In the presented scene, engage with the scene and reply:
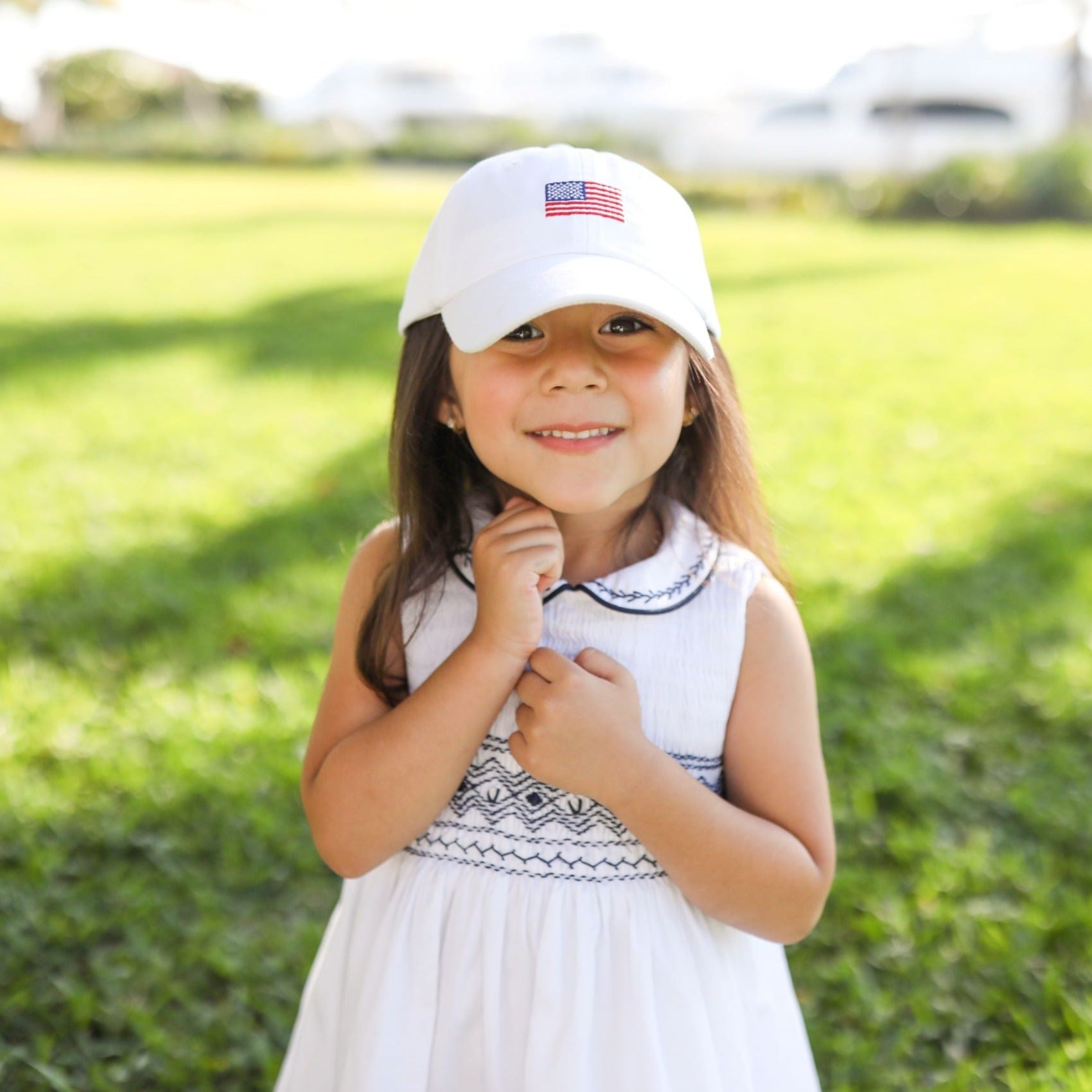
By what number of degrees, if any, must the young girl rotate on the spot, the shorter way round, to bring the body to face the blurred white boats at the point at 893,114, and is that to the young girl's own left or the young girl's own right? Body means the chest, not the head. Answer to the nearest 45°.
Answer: approximately 180°

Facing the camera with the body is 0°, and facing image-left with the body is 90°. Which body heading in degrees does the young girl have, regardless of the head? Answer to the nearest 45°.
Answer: approximately 0°
